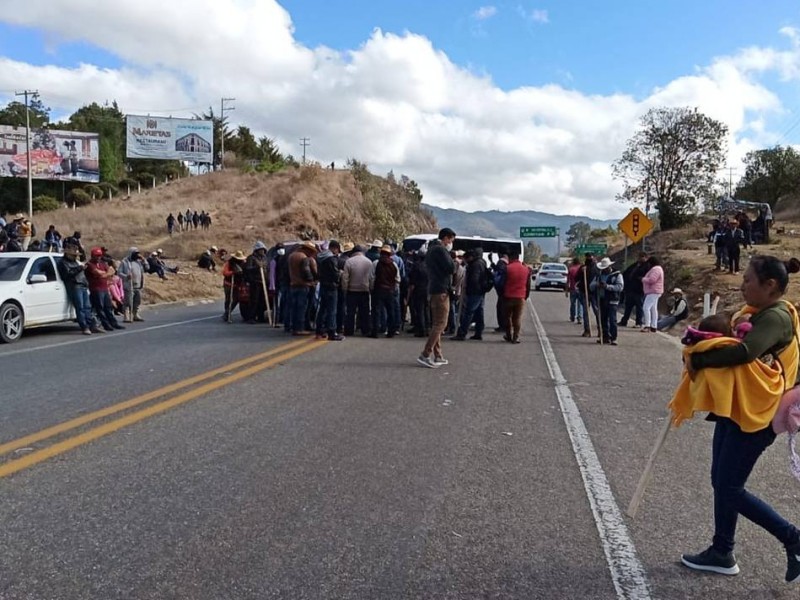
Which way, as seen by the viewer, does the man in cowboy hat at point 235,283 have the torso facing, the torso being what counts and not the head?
to the viewer's right

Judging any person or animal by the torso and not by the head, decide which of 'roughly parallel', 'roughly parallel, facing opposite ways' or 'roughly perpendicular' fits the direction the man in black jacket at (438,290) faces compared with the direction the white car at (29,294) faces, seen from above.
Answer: roughly perpendicular

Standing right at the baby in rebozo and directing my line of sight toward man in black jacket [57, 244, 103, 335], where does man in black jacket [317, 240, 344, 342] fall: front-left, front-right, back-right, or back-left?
front-right
